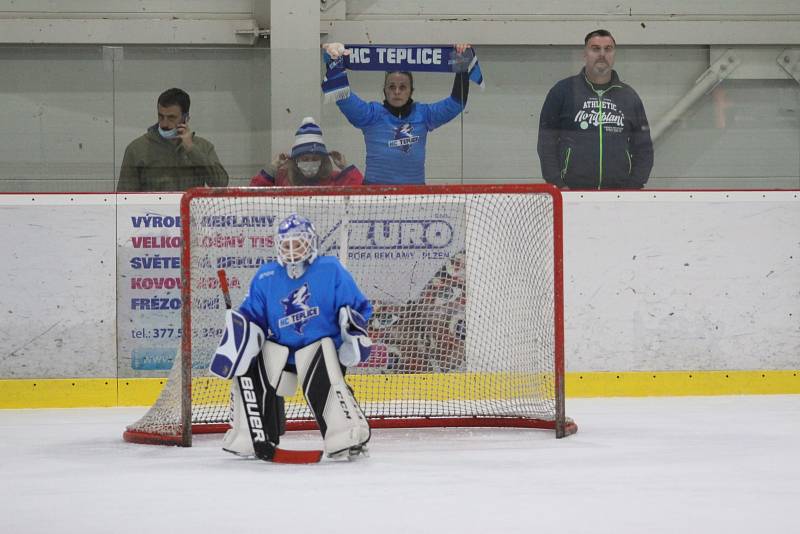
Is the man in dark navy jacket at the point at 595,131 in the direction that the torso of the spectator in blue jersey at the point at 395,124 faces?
no

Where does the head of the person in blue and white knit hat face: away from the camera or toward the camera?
toward the camera

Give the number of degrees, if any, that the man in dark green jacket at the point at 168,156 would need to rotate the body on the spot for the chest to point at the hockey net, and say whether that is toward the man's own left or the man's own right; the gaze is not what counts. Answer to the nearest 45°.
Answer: approximately 45° to the man's own left

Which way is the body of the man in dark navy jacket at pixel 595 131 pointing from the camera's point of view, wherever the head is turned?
toward the camera

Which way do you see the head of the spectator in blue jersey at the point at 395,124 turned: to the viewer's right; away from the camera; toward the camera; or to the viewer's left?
toward the camera

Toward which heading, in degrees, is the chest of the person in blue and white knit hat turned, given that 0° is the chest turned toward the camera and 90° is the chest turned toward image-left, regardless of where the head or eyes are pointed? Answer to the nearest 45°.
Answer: approximately 0°

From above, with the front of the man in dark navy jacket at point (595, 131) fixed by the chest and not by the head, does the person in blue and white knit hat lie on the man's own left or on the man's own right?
on the man's own right

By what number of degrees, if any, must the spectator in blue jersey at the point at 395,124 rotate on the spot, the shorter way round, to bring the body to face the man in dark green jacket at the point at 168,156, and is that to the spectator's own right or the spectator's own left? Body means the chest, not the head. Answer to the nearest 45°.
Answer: approximately 90° to the spectator's own right

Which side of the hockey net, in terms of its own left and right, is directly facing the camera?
front

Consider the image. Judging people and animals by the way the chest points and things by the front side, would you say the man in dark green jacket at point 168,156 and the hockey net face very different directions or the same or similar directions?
same or similar directions

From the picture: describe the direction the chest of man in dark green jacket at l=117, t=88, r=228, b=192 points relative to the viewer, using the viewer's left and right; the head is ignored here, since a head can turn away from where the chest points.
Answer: facing the viewer

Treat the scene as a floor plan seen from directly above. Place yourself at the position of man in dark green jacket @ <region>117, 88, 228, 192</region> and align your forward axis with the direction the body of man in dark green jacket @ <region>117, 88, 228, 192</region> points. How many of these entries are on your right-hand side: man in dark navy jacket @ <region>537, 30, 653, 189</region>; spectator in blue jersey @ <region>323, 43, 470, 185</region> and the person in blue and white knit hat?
0

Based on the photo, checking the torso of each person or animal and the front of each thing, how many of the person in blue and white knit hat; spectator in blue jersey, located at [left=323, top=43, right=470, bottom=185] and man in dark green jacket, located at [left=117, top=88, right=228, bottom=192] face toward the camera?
3

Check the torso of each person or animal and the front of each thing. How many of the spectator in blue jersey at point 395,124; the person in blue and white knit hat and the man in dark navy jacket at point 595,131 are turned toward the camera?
3

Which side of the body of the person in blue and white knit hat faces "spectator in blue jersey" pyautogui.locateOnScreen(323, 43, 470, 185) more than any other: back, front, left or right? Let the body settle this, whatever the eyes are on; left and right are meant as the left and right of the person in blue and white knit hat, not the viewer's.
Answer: left

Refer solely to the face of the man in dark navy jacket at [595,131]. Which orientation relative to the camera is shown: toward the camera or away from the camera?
toward the camera

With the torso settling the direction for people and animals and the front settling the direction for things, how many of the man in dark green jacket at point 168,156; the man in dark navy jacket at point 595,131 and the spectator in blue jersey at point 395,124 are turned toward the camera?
3

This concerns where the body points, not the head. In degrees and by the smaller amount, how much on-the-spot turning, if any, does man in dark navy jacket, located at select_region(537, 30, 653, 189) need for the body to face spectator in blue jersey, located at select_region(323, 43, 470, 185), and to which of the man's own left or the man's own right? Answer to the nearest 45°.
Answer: approximately 90° to the man's own right
